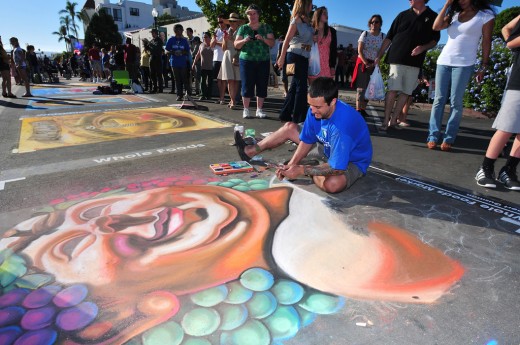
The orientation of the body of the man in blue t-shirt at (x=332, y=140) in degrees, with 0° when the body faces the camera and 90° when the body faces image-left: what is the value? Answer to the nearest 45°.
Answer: approximately 45°

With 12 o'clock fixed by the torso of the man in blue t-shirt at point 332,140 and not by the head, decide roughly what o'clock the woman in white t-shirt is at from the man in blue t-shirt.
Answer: The woman in white t-shirt is roughly at 6 o'clock from the man in blue t-shirt.

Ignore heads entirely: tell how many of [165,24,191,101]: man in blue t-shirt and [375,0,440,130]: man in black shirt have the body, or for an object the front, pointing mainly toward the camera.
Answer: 2

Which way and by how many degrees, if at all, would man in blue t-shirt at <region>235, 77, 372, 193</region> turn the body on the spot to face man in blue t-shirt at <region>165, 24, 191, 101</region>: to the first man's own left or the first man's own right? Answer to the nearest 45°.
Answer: approximately 90° to the first man's own right

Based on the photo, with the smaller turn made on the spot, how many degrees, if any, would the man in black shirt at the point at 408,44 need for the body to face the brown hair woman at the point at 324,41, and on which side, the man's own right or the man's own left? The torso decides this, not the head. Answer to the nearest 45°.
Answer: approximately 90° to the man's own right

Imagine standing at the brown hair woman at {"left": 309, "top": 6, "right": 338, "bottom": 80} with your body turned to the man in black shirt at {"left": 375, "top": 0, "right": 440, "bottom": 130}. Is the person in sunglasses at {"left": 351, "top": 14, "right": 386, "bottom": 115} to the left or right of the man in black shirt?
left

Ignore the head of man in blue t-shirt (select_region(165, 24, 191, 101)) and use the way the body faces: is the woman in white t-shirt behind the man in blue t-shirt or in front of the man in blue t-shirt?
in front

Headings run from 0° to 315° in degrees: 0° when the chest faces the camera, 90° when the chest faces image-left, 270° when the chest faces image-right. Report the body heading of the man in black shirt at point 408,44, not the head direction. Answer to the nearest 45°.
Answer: approximately 0°

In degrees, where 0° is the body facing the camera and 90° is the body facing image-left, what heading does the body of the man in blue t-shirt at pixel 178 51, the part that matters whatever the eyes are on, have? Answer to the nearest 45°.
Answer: approximately 0°

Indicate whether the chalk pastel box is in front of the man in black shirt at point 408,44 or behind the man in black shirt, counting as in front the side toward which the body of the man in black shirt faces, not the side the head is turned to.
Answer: in front

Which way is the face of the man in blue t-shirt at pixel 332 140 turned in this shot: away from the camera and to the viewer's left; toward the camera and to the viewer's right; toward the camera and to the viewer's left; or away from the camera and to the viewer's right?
toward the camera and to the viewer's left
